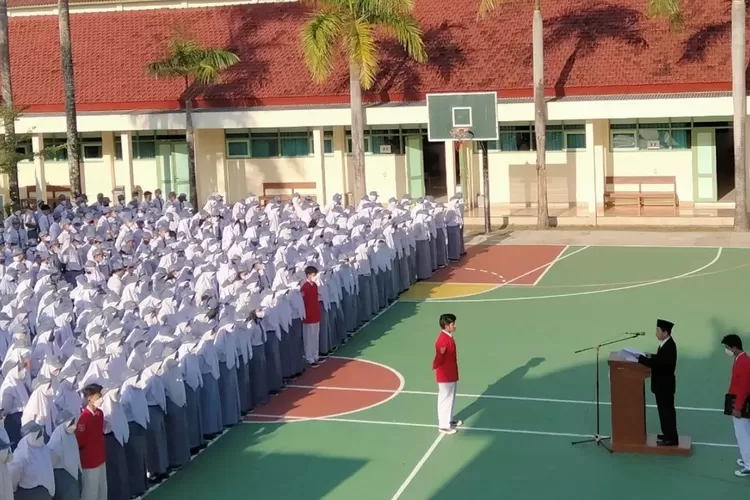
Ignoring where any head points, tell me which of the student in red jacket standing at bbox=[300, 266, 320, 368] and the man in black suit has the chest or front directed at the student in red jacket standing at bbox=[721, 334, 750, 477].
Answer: the student in red jacket standing at bbox=[300, 266, 320, 368]

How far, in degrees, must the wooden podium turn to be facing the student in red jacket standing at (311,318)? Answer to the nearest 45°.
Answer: approximately 45° to its right

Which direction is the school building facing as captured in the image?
toward the camera

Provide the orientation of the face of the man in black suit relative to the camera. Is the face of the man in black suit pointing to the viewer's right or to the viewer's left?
to the viewer's left

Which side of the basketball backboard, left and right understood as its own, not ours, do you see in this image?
front

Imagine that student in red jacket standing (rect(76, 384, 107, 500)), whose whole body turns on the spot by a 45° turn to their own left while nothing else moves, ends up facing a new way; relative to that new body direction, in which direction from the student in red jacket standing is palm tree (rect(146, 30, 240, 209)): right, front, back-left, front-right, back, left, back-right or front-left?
left

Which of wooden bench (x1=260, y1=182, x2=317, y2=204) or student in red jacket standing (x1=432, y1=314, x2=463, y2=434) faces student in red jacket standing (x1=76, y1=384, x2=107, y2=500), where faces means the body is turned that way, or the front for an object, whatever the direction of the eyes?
the wooden bench

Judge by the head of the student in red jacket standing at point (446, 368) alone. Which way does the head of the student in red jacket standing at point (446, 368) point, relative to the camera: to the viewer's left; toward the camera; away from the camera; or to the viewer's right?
to the viewer's right

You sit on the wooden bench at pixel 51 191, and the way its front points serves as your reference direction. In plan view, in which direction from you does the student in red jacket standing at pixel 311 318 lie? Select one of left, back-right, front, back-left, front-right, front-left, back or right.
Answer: front

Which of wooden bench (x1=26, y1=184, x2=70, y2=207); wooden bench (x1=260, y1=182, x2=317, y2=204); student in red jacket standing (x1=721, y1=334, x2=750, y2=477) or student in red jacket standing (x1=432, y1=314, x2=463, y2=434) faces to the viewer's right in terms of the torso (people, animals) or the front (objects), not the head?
student in red jacket standing (x1=432, y1=314, x2=463, y2=434)

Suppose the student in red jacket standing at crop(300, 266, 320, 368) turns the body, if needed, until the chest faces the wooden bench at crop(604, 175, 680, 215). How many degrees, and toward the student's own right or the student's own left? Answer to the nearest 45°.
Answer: approximately 90° to the student's own left

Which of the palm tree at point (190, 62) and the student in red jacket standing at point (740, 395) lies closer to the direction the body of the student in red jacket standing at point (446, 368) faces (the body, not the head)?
the student in red jacket standing

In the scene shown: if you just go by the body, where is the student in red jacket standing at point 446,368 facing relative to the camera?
to the viewer's right

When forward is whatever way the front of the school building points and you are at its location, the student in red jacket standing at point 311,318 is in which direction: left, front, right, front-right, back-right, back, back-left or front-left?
front

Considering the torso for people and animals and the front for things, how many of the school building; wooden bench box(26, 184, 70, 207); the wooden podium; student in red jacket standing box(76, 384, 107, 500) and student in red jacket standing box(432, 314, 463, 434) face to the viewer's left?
1

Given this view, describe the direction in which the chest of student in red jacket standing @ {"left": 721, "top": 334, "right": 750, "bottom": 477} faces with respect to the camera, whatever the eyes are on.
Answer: to the viewer's left

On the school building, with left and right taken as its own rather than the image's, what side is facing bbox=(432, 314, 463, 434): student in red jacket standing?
front

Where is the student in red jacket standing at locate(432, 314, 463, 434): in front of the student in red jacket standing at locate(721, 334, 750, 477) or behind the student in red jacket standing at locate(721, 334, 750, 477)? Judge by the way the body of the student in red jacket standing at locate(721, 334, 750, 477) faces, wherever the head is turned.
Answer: in front
